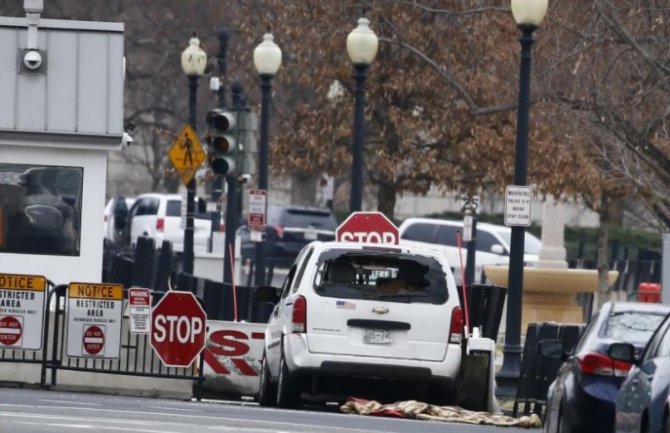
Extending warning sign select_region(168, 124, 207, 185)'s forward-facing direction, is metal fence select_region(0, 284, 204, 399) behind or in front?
in front

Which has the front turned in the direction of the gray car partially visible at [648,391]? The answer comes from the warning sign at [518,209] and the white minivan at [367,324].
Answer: the warning sign

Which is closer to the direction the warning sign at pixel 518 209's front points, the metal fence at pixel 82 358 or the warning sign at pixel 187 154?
the metal fence

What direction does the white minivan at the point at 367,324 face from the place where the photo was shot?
facing away from the viewer

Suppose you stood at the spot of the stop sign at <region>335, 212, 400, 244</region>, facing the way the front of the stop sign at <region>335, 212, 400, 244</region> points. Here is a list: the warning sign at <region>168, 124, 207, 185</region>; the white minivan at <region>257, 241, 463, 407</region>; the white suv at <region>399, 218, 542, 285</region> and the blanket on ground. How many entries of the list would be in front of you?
2

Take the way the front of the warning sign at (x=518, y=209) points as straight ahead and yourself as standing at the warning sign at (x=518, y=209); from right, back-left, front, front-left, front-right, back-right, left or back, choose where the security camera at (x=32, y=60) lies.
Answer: right

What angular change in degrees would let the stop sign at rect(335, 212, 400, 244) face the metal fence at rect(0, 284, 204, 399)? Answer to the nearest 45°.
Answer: approximately 45° to its right

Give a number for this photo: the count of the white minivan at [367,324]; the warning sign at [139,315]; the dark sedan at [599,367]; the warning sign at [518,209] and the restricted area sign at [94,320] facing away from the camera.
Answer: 2

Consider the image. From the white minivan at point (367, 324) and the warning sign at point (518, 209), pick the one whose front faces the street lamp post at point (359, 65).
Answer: the white minivan
